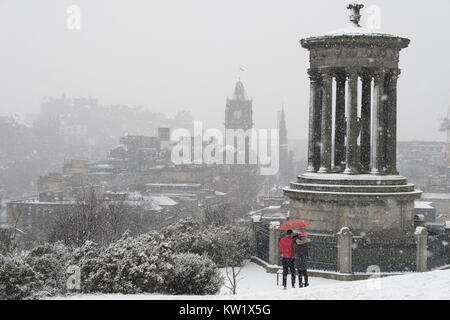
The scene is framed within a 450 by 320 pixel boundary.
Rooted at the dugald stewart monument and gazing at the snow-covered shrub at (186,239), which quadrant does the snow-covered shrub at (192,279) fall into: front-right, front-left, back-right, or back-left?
front-left

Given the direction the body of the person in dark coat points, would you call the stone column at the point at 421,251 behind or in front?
in front

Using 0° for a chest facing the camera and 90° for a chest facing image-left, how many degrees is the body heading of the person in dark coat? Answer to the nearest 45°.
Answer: approximately 180°

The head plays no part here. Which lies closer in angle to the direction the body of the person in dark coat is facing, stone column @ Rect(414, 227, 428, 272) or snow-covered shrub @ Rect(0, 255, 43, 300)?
the stone column

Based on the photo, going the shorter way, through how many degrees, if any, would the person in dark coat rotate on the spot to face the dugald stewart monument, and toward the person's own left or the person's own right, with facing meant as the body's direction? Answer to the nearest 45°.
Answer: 0° — they already face it

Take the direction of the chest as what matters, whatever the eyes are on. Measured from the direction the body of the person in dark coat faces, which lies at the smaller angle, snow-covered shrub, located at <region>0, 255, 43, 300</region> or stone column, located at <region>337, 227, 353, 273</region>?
the stone column

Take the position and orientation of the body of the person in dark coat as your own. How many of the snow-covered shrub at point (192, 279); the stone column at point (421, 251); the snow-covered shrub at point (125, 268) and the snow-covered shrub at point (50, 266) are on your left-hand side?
3

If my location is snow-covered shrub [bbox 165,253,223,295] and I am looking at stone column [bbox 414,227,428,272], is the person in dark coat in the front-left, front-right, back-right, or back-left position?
front-right

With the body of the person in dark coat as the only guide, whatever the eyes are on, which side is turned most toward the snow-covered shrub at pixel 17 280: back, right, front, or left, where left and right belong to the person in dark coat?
left

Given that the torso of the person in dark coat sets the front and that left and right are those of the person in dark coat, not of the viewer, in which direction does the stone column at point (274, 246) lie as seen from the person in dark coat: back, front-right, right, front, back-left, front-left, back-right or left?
front

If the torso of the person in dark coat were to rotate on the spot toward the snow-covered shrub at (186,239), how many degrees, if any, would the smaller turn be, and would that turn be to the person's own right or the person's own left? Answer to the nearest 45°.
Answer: approximately 45° to the person's own left

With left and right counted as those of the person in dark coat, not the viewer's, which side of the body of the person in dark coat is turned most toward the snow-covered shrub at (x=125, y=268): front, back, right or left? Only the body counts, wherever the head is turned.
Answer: left

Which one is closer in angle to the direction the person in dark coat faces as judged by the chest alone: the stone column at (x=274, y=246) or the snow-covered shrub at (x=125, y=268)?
the stone column

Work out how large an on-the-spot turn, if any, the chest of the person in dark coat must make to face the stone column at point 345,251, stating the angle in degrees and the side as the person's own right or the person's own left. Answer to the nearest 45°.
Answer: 0° — they already face it
